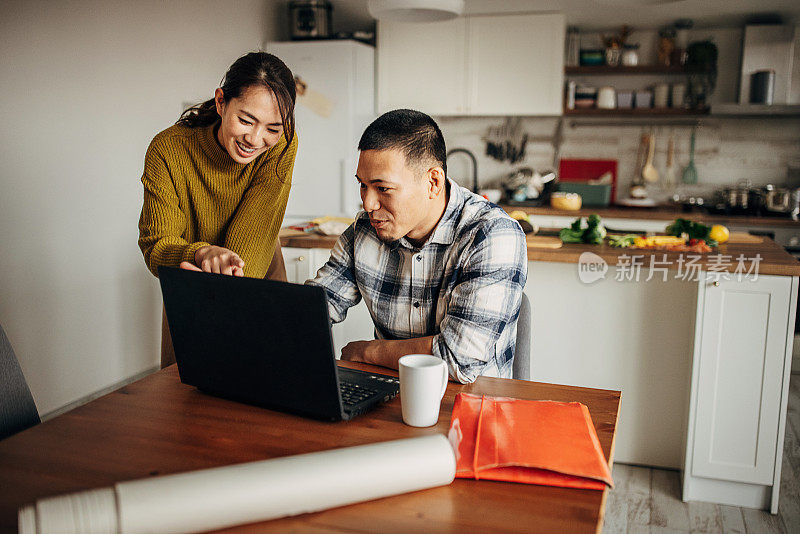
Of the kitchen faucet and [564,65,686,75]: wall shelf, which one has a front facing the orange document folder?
the wall shelf

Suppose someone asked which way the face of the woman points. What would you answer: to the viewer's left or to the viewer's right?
to the viewer's right

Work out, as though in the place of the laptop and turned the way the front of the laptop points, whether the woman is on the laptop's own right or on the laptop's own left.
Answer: on the laptop's own left

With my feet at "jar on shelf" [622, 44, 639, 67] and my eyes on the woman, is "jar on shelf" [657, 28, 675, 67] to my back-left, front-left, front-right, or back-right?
back-left

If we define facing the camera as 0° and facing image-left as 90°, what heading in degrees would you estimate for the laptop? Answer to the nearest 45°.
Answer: approximately 225°

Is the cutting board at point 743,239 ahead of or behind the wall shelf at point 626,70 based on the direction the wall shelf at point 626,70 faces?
ahead

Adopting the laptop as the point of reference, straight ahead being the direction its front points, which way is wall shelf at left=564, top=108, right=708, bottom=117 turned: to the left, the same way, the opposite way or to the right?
the opposite way

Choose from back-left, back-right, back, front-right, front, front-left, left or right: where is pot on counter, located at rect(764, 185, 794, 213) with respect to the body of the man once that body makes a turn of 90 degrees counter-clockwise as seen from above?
left

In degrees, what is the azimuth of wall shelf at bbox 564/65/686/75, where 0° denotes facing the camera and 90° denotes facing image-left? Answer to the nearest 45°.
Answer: approximately 0°
